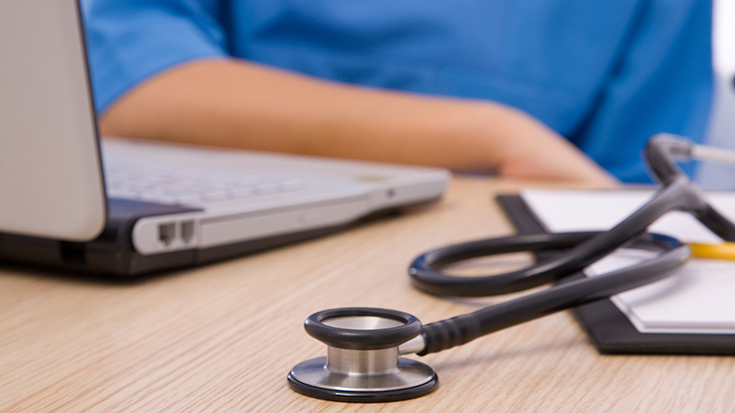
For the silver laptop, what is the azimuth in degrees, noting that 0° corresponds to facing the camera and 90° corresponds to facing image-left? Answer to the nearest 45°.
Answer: approximately 225°
